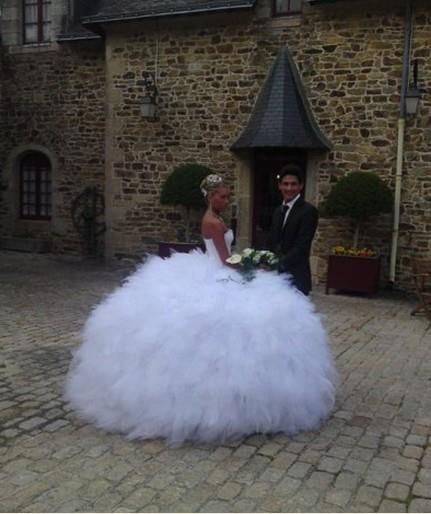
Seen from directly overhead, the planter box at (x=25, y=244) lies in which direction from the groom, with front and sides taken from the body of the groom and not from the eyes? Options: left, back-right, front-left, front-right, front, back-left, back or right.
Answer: right

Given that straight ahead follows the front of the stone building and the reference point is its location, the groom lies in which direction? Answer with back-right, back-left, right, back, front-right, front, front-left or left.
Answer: front

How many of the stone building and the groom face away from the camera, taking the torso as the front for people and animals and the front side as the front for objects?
0

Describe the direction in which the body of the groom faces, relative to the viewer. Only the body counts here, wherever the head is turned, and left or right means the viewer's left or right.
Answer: facing the viewer and to the left of the viewer

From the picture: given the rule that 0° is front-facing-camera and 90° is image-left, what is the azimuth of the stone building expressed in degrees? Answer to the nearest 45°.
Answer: approximately 0°

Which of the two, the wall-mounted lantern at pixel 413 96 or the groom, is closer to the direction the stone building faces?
the groom
